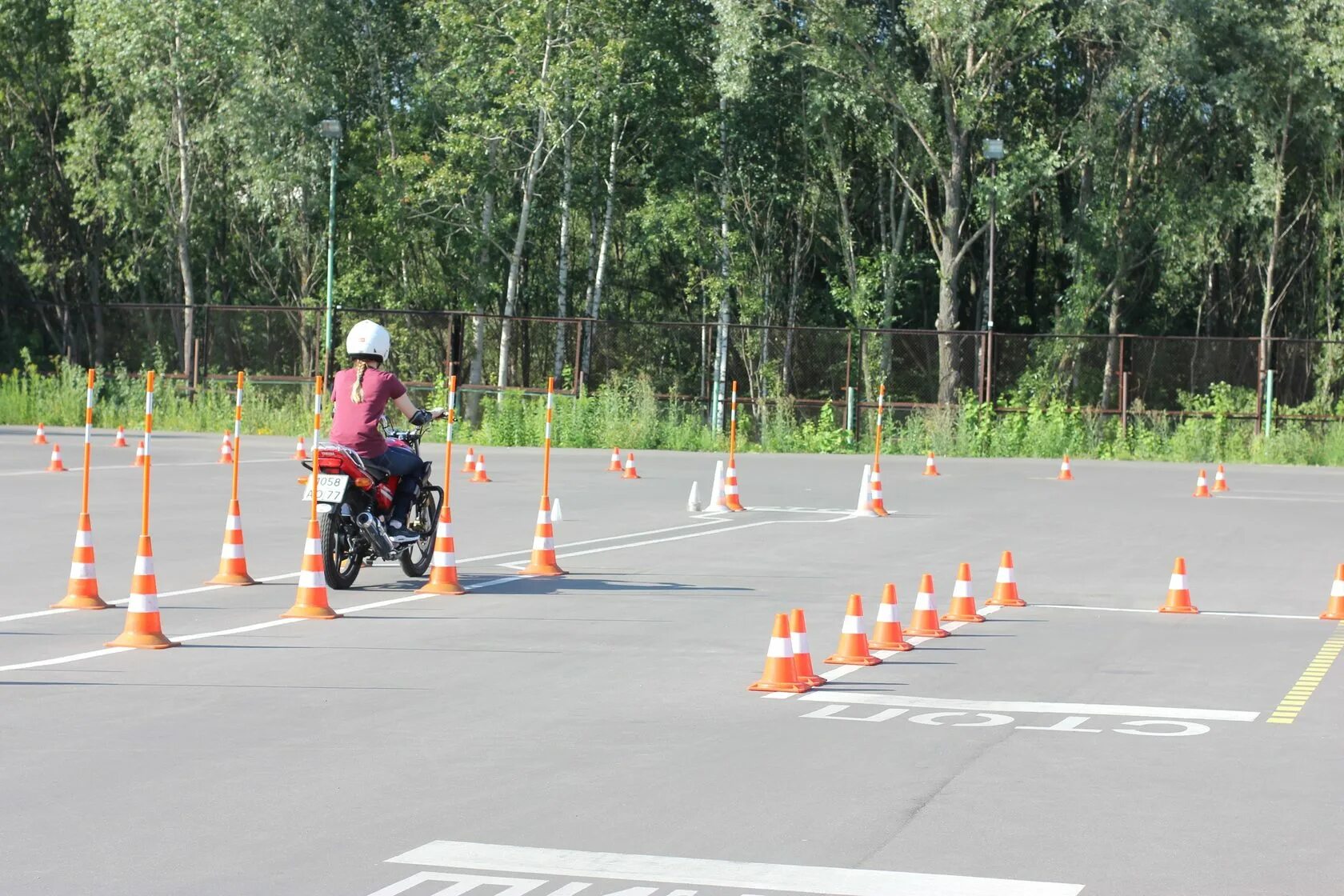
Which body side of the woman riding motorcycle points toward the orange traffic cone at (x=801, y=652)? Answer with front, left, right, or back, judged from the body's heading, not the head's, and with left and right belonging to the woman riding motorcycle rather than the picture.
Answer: right

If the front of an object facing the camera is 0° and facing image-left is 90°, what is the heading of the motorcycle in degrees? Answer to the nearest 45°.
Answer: approximately 225°

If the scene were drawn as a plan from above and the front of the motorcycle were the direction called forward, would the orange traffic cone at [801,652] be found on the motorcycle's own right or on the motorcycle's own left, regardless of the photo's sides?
on the motorcycle's own right

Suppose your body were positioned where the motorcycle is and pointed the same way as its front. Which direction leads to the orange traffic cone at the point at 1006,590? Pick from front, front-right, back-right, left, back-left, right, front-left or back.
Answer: front-right

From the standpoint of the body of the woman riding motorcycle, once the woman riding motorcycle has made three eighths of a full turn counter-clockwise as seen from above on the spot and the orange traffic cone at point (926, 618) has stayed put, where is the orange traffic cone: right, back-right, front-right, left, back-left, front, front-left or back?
back-left

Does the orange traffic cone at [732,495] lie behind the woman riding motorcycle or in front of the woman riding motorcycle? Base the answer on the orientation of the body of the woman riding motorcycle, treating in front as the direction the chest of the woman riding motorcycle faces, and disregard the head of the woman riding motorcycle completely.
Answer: in front

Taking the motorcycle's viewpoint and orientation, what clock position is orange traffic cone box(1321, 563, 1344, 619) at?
The orange traffic cone is roughly at 2 o'clock from the motorcycle.

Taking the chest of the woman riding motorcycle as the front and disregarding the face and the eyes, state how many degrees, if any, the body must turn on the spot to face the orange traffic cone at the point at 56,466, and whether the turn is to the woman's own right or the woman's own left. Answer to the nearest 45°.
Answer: approximately 45° to the woman's own left

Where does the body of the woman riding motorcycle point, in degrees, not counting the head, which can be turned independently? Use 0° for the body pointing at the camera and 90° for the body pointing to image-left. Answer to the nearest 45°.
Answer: approximately 225°

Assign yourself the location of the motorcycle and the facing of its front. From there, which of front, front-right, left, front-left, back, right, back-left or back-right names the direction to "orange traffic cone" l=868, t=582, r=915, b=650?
right

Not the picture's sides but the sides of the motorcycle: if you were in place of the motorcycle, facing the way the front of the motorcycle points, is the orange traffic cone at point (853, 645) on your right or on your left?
on your right

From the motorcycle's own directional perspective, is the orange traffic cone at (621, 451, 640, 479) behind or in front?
in front

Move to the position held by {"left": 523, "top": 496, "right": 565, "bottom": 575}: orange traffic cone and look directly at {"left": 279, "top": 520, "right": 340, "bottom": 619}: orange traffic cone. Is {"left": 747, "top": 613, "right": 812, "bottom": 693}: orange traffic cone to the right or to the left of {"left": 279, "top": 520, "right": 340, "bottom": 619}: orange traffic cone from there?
left

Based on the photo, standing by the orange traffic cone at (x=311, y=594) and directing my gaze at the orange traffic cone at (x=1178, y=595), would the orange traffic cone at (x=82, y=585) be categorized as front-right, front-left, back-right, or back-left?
back-left
